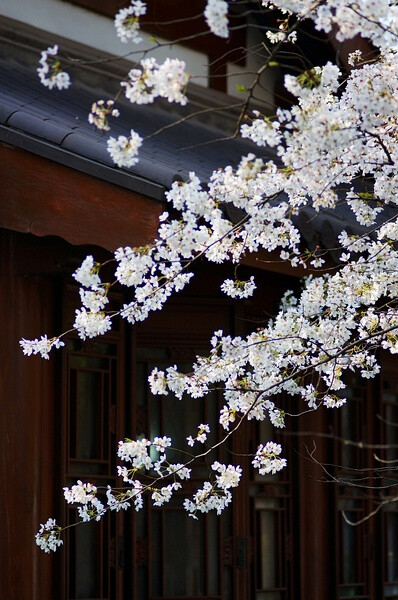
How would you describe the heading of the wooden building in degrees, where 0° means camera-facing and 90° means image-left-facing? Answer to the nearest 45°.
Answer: approximately 315°

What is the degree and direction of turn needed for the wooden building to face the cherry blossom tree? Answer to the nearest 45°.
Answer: approximately 45° to its right
